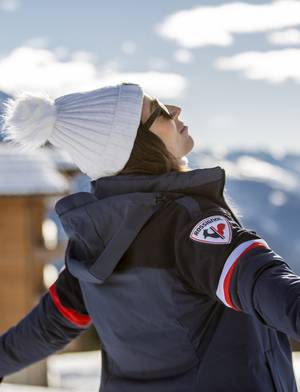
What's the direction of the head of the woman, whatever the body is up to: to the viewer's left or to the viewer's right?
to the viewer's right

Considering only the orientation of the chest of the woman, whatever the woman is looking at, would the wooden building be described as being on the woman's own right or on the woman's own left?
on the woman's own left
